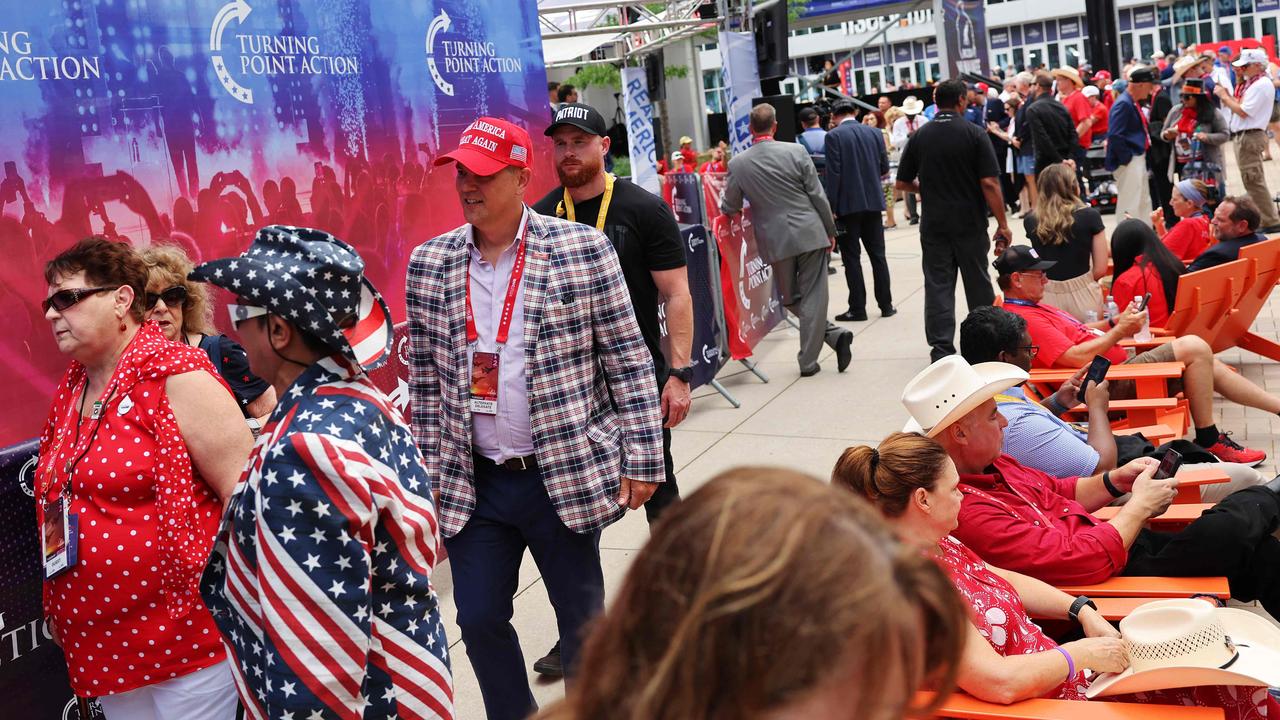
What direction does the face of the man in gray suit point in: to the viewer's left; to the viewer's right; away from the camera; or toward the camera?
away from the camera

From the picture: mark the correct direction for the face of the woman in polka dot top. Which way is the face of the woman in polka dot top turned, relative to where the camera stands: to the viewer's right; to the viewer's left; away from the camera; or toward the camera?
to the viewer's left

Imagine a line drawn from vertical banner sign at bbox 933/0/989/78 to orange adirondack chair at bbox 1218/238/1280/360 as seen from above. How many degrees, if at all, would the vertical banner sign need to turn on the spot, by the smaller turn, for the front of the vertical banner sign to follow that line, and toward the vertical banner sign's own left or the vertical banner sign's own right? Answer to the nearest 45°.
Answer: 0° — it already faces it

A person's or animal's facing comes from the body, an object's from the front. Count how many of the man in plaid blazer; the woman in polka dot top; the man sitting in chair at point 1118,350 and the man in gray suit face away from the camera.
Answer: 1

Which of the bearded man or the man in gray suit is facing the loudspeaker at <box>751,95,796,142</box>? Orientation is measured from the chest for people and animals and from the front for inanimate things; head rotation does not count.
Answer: the man in gray suit

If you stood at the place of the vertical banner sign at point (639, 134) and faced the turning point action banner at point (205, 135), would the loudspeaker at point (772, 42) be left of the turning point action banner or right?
left

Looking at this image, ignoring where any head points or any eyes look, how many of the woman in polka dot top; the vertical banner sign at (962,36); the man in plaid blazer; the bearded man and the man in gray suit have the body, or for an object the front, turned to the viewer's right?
0

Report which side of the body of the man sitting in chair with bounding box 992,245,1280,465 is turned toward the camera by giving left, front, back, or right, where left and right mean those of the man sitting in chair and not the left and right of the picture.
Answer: right

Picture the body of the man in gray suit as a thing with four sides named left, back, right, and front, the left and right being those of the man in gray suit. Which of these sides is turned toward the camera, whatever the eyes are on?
back

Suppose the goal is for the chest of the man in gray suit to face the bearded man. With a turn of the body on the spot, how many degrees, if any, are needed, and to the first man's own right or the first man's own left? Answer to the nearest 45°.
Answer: approximately 180°

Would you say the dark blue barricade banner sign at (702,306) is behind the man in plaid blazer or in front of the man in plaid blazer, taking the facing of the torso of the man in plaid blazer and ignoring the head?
behind

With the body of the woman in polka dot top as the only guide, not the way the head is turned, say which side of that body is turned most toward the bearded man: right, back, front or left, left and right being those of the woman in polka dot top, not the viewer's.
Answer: back

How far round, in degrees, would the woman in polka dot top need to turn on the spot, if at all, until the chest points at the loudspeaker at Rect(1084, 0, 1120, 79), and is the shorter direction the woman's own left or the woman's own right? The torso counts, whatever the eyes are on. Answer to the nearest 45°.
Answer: approximately 180°

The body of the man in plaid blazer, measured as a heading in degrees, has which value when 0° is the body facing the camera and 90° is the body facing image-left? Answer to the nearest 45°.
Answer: approximately 45°

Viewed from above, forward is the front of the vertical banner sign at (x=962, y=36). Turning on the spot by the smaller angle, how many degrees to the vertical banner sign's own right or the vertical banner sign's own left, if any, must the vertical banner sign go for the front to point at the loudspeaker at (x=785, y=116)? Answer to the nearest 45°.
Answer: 0° — it already faces it

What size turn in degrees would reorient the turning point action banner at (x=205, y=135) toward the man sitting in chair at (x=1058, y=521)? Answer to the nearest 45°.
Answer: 0° — it already faces them

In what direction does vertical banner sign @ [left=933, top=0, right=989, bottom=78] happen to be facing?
toward the camera
